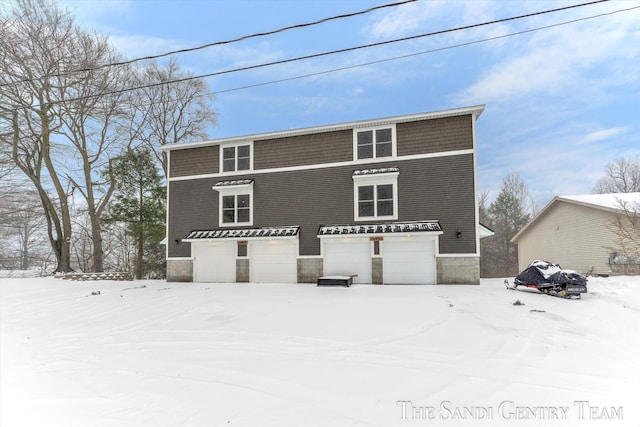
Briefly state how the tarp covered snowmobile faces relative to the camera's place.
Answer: facing away from the viewer and to the left of the viewer

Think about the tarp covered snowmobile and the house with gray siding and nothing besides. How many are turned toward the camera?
1

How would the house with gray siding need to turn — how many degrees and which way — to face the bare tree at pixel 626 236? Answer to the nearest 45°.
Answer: approximately 90° to its left

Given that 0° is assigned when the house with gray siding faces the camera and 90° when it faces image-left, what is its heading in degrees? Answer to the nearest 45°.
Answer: approximately 0°

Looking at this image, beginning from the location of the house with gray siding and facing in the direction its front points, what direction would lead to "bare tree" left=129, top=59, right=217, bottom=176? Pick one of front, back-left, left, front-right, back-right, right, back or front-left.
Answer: back-right

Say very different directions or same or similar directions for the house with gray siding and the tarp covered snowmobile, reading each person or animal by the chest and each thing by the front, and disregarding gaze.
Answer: very different directions

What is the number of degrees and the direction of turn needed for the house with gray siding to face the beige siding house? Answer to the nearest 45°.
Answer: approximately 90° to its left

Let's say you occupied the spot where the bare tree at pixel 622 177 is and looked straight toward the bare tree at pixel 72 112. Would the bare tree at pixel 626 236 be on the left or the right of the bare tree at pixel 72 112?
left

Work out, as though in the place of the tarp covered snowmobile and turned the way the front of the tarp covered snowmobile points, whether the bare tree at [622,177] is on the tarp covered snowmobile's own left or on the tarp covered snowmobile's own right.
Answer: on the tarp covered snowmobile's own right
